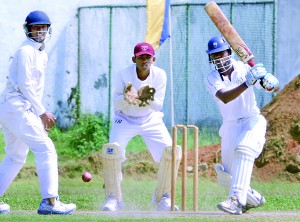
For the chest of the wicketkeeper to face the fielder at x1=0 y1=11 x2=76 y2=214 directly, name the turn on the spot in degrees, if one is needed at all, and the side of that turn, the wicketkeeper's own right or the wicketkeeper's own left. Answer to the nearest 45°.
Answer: approximately 45° to the wicketkeeper's own right

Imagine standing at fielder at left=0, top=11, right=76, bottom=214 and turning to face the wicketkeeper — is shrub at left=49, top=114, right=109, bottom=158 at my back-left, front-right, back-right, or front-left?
front-left

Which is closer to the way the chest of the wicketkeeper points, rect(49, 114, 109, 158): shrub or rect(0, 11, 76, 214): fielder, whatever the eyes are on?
the fielder

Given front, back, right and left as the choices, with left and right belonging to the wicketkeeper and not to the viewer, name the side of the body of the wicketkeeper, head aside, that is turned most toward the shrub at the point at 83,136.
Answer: back

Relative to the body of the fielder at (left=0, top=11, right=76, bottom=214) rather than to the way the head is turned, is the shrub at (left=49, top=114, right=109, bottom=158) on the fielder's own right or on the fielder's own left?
on the fielder's own left

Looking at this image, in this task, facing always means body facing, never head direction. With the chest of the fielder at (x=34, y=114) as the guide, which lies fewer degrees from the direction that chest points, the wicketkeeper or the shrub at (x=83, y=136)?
the wicketkeeper

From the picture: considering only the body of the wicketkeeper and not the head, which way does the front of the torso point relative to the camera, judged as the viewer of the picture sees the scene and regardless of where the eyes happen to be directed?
toward the camera
